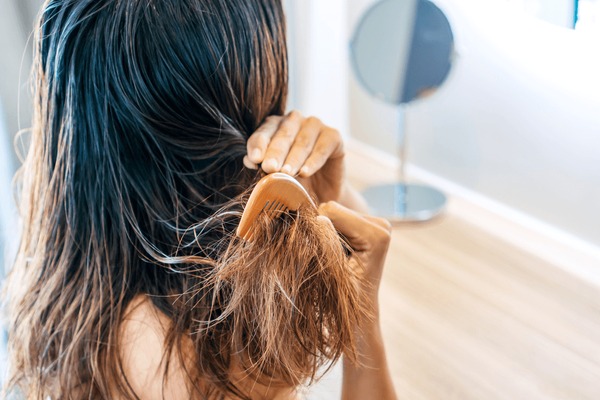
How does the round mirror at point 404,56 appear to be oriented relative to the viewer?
toward the camera

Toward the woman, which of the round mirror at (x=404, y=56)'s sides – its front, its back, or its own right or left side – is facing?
front
